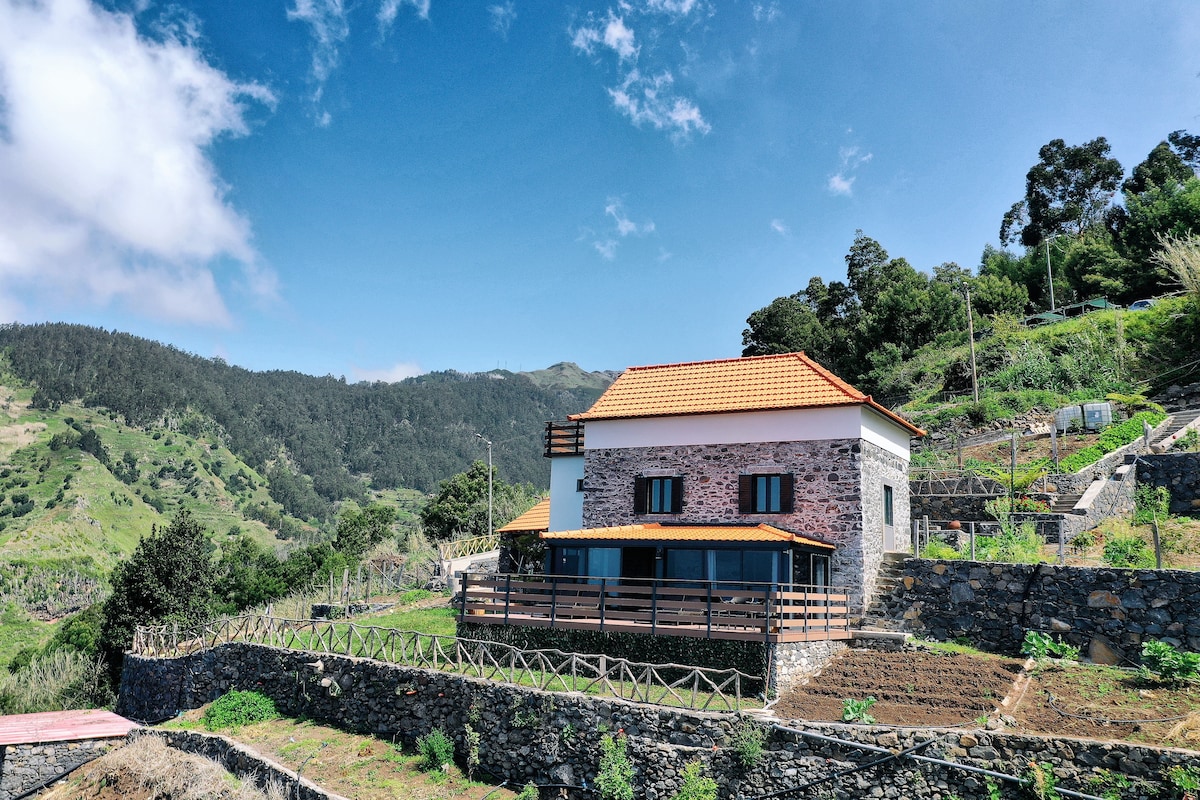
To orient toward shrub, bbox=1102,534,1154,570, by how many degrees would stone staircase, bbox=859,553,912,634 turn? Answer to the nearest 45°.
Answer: approximately 90° to its left

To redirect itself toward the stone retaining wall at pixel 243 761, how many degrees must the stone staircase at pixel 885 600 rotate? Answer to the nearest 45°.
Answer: approximately 90° to its right

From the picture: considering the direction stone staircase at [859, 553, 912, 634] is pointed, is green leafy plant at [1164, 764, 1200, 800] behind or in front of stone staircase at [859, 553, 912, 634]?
in front

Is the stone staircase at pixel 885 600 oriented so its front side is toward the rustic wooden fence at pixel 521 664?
no

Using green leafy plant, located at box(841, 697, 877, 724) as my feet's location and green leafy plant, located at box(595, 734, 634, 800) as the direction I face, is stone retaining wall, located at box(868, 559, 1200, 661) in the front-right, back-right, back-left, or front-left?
back-right

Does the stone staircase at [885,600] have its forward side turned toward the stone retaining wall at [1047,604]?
no

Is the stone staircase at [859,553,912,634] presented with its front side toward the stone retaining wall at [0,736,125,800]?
no

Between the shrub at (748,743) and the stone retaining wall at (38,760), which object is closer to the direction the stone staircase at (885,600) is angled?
the shrub

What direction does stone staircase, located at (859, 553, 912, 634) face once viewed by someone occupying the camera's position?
facing the viewer

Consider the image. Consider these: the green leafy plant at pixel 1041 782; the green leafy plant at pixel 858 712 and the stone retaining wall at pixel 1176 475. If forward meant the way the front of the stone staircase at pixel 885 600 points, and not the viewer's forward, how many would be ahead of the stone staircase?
2

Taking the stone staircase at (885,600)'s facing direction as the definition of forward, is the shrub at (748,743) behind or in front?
in front

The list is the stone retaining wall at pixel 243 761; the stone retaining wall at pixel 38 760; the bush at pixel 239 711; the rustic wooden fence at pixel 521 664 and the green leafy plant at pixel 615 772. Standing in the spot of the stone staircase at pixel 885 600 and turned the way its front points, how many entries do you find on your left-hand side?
0

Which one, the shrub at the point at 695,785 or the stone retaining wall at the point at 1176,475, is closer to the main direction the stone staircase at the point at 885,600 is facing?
the shrub

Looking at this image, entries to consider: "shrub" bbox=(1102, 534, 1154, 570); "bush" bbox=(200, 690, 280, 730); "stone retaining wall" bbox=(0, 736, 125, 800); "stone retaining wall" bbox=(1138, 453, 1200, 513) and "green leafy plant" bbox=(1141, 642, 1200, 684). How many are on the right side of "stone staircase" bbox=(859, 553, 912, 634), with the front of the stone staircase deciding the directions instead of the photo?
2

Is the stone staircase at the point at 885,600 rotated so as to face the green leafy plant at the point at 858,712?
yes

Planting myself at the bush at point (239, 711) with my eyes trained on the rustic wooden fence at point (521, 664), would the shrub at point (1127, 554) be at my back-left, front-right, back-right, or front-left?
front-left
